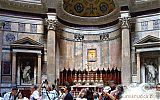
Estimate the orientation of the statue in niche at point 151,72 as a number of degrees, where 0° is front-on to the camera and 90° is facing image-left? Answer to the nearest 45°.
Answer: approximately 0°

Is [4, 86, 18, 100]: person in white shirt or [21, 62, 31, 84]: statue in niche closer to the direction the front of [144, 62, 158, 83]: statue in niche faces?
the person in white shirt

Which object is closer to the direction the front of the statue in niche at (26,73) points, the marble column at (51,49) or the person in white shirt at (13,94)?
the person in white shirt

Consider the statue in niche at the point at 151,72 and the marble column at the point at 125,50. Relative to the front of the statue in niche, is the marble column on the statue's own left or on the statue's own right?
on the statue's own right

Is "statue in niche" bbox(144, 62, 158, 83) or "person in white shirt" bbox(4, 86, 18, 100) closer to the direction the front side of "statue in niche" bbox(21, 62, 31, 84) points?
the person in white shirt

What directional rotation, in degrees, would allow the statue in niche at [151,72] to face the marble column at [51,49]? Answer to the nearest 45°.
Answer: approximately 90° to its right

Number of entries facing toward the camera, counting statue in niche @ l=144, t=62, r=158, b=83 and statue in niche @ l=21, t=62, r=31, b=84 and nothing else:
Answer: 2

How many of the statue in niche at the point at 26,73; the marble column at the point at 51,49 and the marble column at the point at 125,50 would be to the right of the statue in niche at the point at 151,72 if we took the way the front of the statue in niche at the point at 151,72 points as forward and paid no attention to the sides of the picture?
3

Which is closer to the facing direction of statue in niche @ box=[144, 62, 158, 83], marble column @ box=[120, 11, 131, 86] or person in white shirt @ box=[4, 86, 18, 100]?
the person in white shirt

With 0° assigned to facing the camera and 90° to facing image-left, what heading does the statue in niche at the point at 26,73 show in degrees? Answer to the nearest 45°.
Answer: approximately 0°
